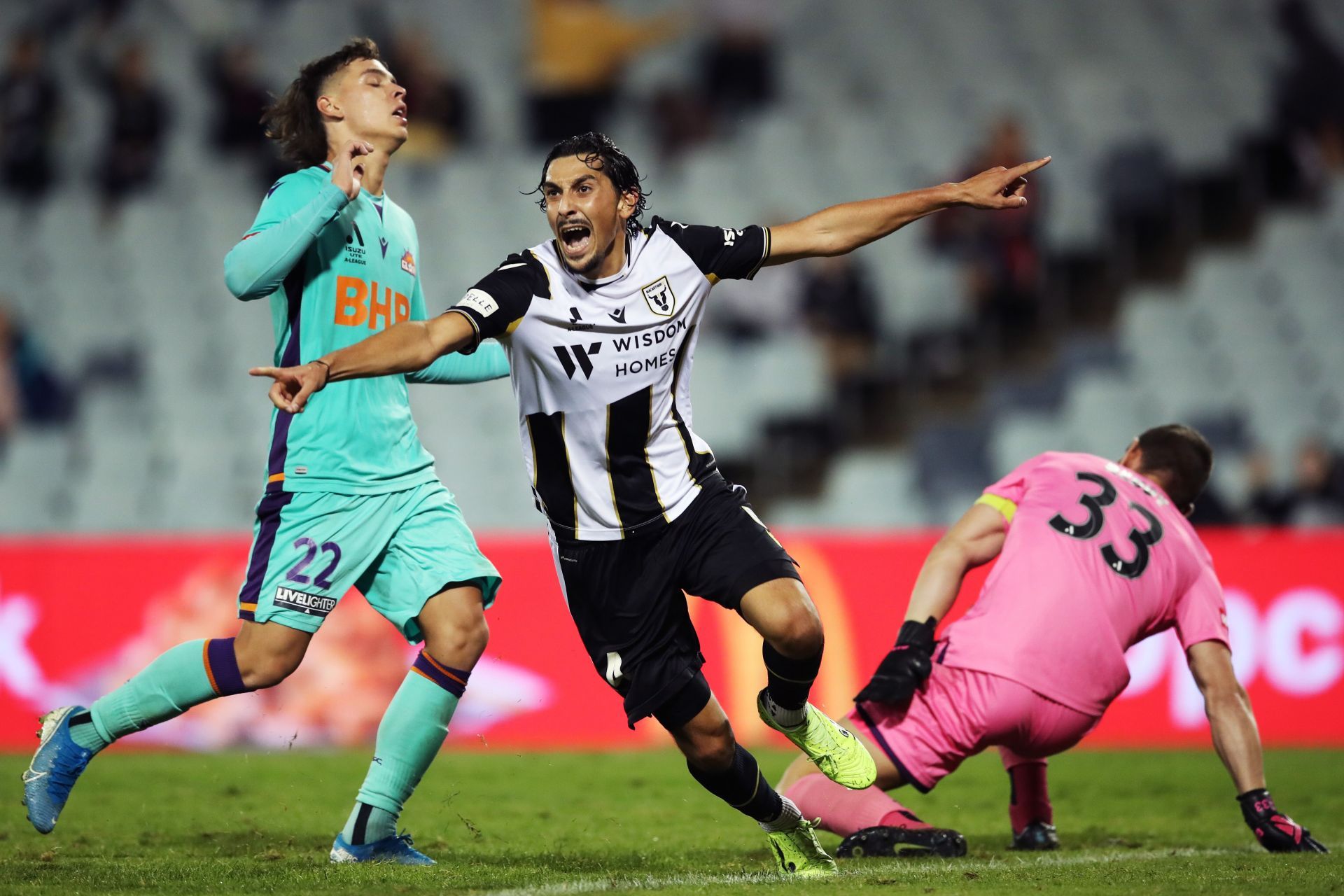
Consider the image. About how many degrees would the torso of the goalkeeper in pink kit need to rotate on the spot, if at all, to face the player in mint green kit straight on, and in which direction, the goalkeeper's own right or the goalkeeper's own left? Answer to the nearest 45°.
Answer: approximately 135° to the goalkeeper's own left

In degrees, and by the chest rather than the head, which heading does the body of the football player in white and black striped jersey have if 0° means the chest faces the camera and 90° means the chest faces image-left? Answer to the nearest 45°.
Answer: approximately 0°

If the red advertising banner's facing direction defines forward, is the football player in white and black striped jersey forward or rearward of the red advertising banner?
forward

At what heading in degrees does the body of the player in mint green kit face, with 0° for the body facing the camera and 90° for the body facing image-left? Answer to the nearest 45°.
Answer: approximately 315°

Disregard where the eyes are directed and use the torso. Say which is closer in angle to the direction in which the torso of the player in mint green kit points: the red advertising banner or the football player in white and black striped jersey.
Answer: the football player in white and black striped jersey

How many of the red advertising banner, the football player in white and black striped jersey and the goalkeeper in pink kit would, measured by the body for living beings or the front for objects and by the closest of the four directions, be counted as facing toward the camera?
2

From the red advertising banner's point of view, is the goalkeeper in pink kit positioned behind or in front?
in front

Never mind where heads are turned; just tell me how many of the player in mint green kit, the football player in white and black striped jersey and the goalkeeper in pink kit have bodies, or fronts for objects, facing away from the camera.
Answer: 1

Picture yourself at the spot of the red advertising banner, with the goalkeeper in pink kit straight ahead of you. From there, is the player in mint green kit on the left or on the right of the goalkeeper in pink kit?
right

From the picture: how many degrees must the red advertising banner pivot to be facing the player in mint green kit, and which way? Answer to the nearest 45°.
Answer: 0° — it already faces them

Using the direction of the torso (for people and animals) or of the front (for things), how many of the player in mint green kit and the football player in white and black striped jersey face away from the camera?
0

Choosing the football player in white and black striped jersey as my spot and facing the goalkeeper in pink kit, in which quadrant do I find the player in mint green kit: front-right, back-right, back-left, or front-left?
back-left

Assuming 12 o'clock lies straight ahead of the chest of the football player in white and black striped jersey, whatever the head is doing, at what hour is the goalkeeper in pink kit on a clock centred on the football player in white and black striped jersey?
The goalkeeper in pink kit is roughly at 8 o'clock from the football player in white and black striped jersey.

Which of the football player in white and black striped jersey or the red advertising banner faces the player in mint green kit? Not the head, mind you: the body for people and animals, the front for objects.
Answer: the red advertising banner

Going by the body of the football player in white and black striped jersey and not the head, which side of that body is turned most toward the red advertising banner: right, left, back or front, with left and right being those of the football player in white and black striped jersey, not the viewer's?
back

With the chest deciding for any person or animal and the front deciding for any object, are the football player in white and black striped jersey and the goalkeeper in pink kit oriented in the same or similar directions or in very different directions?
very different directions
